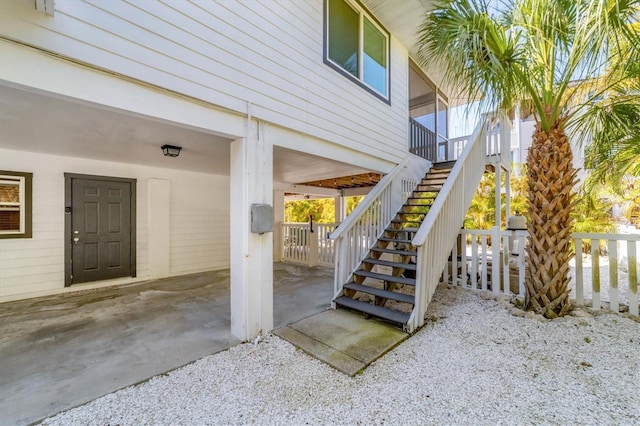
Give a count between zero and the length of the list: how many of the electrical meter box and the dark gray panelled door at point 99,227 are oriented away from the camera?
0

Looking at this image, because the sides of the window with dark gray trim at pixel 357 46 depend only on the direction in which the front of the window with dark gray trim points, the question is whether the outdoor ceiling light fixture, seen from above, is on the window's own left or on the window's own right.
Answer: on the window's own right

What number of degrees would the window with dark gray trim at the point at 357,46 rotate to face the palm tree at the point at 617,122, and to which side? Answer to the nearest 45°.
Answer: approximately 45° to its left

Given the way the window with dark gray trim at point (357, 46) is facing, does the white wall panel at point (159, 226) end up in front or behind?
behind

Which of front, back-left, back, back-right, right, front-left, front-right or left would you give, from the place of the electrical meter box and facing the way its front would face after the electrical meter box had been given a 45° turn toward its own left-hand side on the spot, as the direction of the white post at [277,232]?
left

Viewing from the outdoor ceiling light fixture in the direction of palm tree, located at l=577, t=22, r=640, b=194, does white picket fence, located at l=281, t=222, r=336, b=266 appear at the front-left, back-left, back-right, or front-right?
front-left

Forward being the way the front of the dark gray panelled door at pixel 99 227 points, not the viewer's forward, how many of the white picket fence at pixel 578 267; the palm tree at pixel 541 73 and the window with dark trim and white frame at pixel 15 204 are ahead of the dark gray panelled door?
2

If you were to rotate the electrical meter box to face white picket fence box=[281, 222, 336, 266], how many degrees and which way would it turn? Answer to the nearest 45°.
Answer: approximately 135° to its left

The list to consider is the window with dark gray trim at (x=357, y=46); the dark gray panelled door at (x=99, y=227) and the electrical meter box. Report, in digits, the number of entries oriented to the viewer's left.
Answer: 0

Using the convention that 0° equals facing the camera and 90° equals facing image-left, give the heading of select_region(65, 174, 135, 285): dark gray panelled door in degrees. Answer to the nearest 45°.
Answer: approximately 315°

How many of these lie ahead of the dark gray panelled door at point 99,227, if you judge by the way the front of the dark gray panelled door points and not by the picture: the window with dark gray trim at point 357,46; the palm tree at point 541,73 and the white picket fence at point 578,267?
3

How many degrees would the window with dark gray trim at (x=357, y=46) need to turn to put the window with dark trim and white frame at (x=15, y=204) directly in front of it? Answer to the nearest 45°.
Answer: approximately 135° to its right

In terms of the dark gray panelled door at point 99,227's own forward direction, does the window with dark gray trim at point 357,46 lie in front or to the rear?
in front

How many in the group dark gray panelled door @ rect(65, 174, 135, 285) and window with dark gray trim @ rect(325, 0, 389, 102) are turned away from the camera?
0
